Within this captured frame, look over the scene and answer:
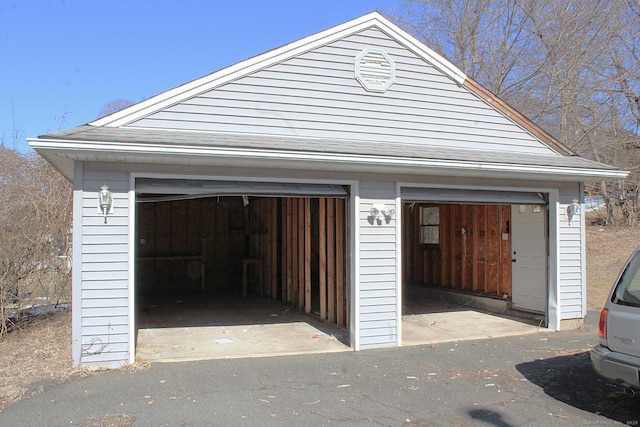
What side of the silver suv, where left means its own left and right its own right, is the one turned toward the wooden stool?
left

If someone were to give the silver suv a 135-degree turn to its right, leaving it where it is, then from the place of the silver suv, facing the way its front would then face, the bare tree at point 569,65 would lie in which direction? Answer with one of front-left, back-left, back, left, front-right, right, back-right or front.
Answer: back

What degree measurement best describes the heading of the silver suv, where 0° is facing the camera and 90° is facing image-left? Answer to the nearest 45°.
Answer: approximately 225°

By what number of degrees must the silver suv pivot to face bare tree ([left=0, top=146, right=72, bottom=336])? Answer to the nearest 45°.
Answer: approximately 135° to its left

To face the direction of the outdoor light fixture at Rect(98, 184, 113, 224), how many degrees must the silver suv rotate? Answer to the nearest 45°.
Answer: approximately 135° to its left

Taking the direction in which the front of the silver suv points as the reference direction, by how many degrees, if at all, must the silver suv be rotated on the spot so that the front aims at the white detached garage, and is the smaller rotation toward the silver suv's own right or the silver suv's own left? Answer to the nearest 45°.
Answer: approximately 135° to the silver suv's own left
